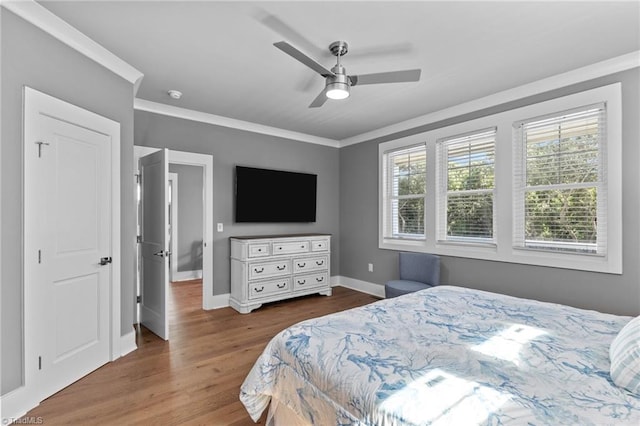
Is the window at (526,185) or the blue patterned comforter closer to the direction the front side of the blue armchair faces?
the blue patterned comforter

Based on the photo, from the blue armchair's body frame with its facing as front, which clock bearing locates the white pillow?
The white pillow is roughly at 10 o'clock from the blue armchair.

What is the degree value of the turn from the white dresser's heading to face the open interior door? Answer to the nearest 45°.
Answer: approximately 90° to its right

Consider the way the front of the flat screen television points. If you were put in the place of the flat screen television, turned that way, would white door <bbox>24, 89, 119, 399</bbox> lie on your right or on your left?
on your right

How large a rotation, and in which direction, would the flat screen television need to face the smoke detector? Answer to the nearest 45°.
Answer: approximately 90° to its right

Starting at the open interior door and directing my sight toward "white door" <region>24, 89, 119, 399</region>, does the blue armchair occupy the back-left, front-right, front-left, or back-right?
back-left

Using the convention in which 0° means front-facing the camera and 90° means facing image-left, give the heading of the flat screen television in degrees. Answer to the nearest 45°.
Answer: approximately 315°

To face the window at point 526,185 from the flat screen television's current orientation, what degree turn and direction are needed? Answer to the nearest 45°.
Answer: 0° — it already faces it

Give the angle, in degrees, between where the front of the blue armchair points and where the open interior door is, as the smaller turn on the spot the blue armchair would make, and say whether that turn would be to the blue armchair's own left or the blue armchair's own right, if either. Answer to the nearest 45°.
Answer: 0° — it already faces it
